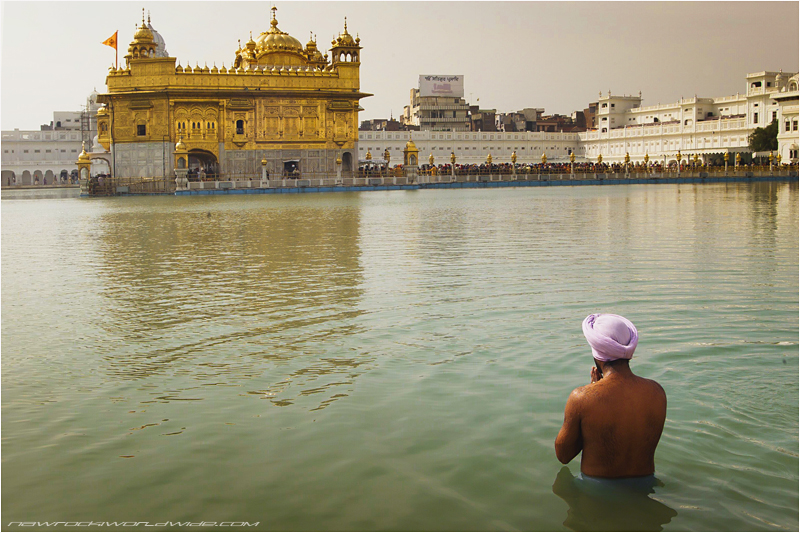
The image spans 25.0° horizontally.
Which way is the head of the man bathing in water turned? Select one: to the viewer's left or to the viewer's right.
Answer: to the viewer's left

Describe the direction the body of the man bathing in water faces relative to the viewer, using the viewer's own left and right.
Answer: facing away from the viewer and to the left of the viewer
